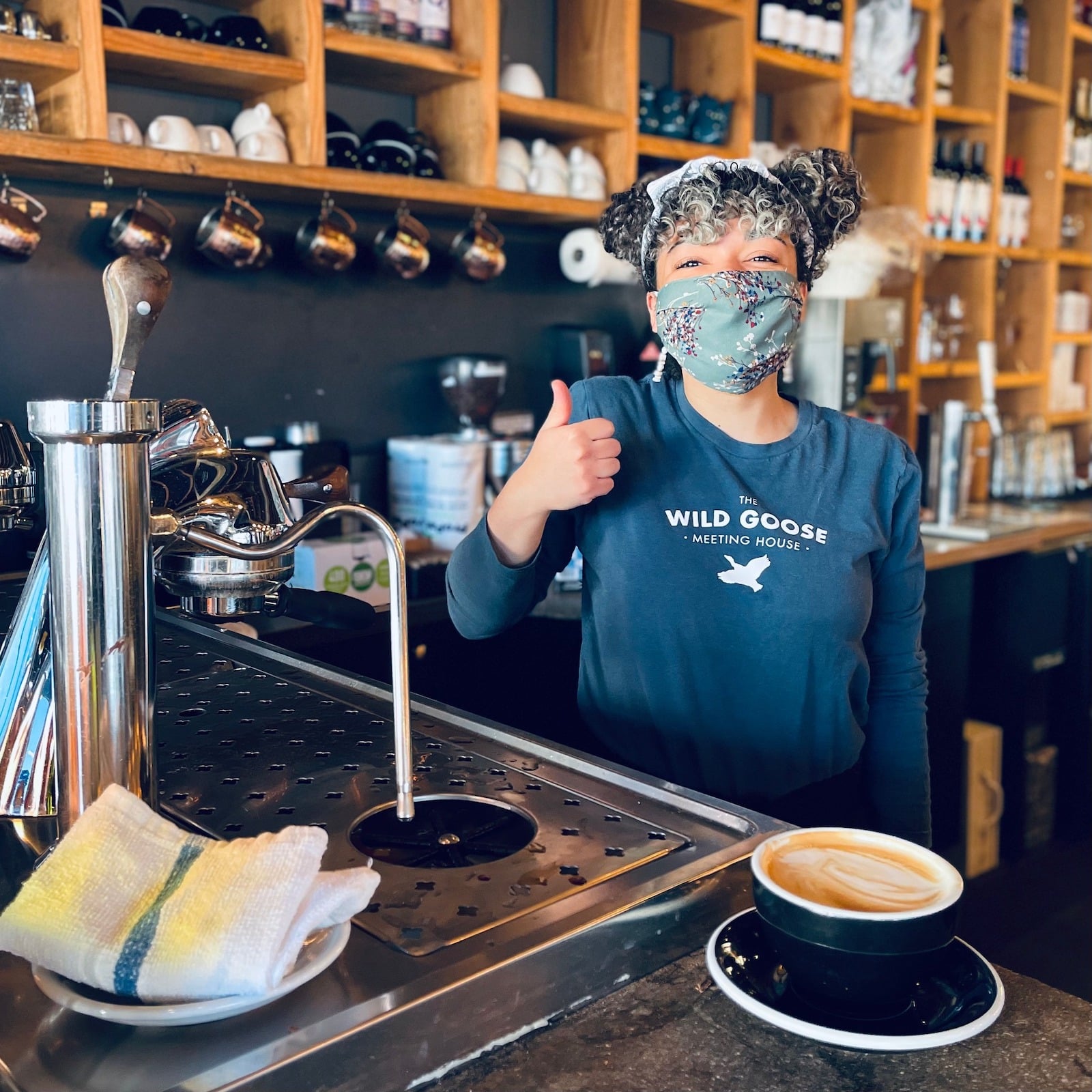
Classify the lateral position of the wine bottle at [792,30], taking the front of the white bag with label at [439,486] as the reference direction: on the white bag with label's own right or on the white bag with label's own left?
on the white bag with label's own left

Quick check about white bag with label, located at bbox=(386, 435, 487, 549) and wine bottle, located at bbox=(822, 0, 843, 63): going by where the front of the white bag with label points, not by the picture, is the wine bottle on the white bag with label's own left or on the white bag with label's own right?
on the white bag with label's own left

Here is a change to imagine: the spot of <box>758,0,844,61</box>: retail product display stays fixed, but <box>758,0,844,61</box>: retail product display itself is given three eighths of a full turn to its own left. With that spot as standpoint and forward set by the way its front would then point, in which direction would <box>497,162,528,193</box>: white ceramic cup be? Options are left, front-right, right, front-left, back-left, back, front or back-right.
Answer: back-left

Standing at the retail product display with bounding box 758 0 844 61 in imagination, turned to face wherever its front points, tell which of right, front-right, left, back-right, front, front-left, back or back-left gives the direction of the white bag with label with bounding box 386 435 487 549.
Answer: right

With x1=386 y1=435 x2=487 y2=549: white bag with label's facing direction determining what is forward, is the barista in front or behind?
in front

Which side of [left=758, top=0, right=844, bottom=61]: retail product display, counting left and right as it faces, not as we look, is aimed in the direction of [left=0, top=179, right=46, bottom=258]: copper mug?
right

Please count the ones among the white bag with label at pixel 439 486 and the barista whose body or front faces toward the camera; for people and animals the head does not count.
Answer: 2

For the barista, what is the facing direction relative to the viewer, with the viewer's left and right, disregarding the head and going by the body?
facing the viewer

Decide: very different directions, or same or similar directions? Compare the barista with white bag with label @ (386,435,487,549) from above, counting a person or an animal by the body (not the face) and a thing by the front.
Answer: same or similar directions

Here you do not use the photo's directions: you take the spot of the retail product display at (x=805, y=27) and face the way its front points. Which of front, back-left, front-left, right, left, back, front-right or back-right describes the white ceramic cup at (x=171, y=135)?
right

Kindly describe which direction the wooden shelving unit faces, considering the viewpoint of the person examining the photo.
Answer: facing the viewer and to the right of the viewer

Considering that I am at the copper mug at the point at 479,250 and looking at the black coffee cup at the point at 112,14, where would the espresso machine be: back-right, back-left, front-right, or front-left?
front-left

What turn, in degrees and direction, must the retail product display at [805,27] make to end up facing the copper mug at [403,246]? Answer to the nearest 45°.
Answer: approximately 90° to its right

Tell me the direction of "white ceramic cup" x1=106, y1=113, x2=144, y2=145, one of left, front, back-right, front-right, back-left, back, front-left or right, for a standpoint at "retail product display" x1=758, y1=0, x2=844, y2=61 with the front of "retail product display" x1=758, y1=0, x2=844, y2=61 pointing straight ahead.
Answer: right
